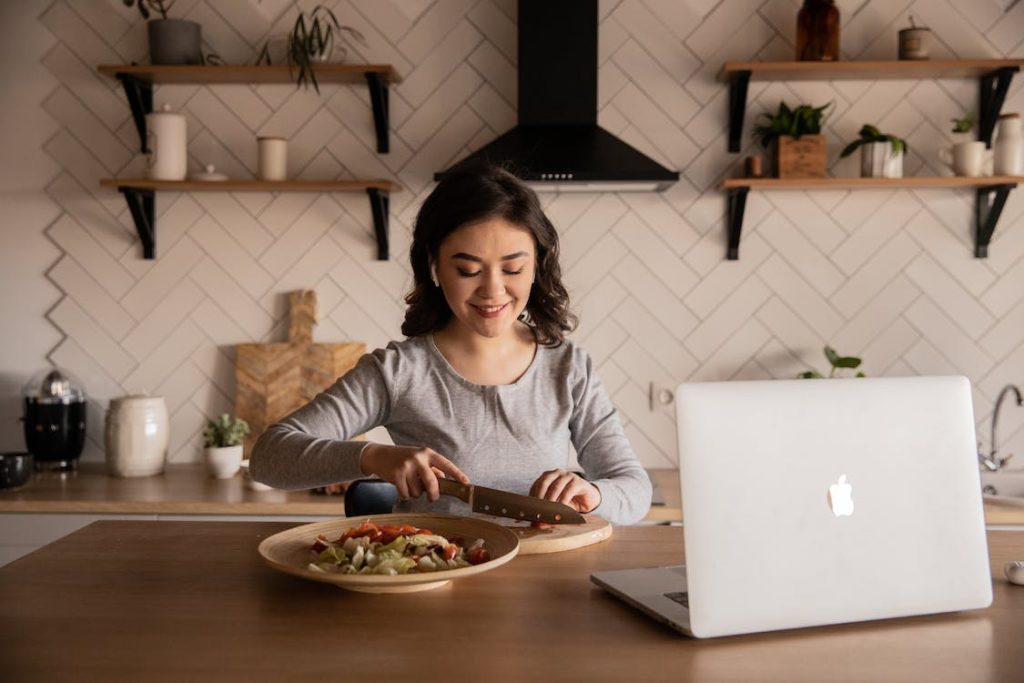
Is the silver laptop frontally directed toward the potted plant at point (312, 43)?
yes

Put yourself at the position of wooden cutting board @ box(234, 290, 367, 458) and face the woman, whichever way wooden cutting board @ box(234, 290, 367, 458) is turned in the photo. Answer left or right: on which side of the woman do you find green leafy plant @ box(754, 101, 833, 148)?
left

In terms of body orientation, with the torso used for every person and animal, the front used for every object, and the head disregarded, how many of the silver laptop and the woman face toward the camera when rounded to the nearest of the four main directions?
1

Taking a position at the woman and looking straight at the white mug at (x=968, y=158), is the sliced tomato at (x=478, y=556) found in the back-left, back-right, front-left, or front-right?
back-right

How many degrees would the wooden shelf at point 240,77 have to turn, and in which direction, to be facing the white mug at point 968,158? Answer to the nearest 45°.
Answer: approximately 90° to its left

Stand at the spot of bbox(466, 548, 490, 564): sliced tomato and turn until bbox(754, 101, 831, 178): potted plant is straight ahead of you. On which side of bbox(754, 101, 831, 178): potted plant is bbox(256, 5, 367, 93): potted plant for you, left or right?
left

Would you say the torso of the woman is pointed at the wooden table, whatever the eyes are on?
yes
